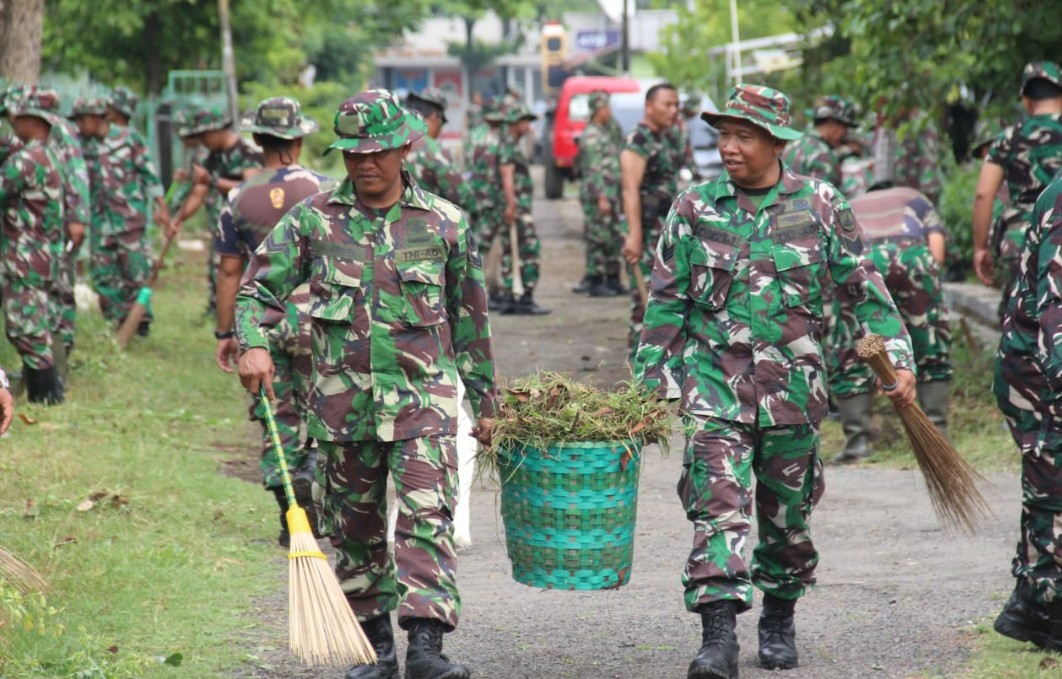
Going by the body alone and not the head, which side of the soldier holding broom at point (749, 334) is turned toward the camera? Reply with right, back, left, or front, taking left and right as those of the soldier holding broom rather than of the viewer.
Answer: front

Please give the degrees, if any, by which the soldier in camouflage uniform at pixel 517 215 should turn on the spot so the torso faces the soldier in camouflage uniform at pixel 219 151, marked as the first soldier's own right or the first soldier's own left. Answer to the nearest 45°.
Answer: approximately 135° to the first soldier's own right

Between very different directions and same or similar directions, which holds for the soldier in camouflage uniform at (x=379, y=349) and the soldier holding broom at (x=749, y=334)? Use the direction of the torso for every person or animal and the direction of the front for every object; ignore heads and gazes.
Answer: same or similar directions

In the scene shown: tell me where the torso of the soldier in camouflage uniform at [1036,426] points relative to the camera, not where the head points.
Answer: to the viewer's left

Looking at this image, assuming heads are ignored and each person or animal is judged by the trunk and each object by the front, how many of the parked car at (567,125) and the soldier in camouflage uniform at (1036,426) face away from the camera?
0

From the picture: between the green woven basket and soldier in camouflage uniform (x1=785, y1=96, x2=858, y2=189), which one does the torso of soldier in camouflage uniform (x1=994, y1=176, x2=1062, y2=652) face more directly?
the green woven basket

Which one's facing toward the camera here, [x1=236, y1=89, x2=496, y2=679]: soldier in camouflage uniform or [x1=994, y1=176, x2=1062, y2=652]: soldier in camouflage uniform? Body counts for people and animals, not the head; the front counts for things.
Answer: [x1=236, y1=89, x2=496, y2=679]: soldier in camouflage uniform

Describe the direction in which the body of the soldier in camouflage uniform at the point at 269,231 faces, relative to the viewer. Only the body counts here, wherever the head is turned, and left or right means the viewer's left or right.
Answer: facing away from the viewer

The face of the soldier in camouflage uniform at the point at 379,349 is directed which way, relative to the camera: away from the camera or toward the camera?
toward the camera

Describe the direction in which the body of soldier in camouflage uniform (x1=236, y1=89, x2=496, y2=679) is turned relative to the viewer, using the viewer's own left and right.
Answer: facing the viewer

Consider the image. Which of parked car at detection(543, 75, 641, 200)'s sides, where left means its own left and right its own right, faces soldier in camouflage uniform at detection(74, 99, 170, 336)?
front

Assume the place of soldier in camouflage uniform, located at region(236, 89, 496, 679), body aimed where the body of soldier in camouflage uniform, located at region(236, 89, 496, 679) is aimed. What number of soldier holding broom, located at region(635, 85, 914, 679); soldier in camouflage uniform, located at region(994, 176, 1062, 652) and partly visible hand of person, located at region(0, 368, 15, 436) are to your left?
2
